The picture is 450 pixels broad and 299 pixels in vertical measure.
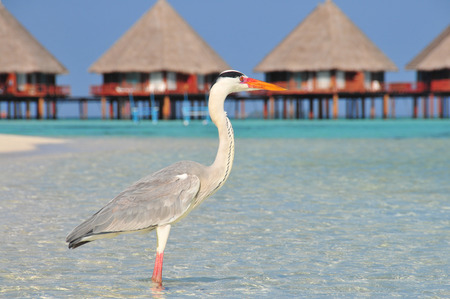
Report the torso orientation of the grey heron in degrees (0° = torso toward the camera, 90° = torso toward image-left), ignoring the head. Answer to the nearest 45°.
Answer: approximately 270°
